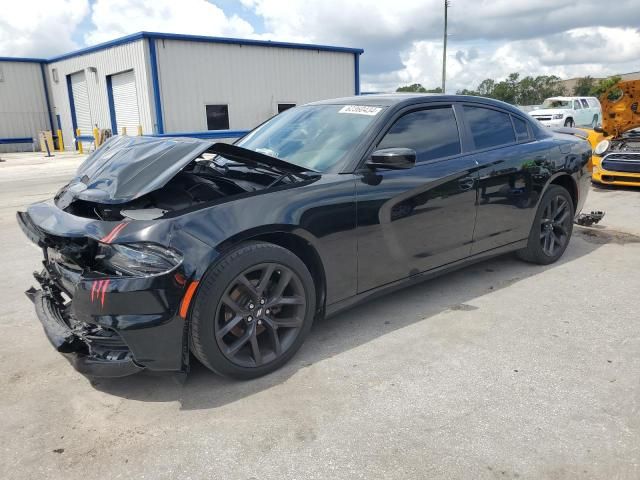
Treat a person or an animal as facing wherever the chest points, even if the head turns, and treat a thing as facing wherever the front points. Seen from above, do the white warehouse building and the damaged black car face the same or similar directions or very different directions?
same or similar directions

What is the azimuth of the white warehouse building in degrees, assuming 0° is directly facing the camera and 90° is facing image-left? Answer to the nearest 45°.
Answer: approximately 45°

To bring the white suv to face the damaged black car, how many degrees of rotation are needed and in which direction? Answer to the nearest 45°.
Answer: approximately 45° to its left

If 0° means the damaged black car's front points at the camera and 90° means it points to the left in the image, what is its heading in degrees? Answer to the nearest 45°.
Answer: approximately 45°

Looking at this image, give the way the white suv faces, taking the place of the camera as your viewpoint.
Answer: facing the viewer and to the left of the viewer

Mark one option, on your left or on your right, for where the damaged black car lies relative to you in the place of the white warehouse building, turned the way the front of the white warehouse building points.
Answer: on your left

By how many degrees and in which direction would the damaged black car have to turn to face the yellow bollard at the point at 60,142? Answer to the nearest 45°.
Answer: approximately 90° to its right

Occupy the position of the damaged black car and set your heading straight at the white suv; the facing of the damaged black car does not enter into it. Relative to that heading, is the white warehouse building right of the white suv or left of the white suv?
left

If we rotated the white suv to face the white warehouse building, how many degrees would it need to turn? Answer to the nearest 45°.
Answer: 0° — it already faces it

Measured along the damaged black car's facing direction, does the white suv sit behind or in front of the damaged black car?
behind

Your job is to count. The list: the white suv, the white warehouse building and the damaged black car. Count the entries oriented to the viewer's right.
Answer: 0

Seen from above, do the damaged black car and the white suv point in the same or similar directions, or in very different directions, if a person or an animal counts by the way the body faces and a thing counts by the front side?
same or similar directions

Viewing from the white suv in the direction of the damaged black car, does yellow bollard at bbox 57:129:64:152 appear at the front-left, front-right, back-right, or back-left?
front-right
